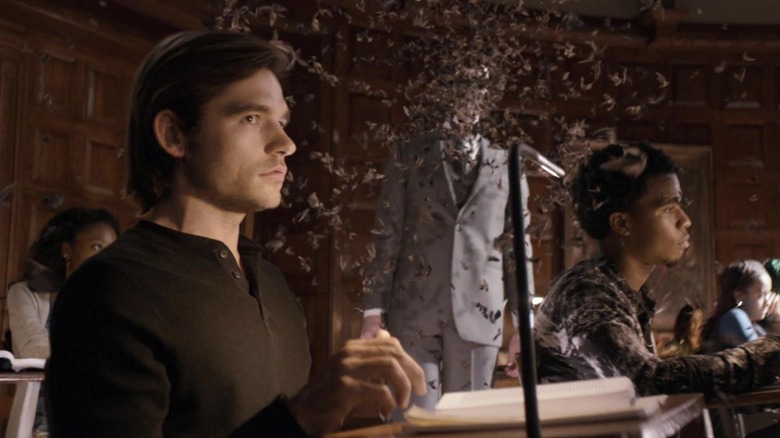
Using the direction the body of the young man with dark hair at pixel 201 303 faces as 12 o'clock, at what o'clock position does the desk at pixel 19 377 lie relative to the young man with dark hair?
The desk is roughly at 7 o'clock from the young man with dark hair.

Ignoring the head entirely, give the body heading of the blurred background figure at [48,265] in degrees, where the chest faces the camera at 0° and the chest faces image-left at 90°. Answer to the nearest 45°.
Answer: approximately 315°

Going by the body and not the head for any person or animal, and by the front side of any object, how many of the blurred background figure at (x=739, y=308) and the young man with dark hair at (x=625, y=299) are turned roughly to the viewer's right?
2

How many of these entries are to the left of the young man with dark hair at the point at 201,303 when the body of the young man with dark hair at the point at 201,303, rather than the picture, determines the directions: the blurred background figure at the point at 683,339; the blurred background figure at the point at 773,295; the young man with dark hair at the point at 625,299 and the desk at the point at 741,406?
4

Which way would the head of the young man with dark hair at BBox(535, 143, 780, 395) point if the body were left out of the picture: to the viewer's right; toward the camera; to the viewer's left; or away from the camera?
to the viewer's right

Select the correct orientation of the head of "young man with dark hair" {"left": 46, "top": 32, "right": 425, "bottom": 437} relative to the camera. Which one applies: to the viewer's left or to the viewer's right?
to the viewer's right

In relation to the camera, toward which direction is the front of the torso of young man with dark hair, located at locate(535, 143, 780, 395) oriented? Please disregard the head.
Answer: to the viewer's right

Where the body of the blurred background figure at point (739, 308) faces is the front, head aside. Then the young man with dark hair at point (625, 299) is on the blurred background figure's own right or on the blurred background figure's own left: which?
on the blurred background figure's own right

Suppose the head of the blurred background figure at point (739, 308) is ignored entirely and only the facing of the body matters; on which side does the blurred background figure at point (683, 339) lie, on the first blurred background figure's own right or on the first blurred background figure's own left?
on the first blurred background figure's own left
